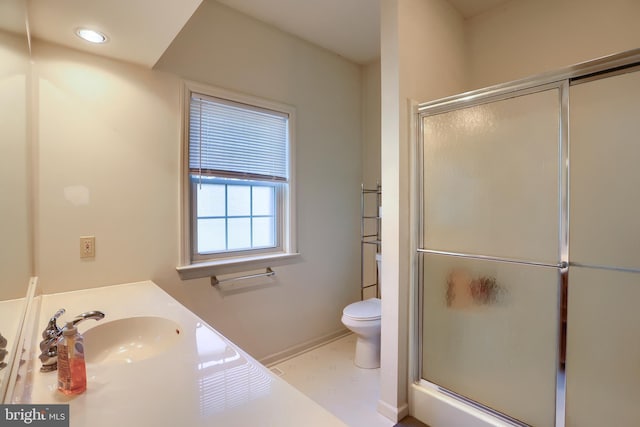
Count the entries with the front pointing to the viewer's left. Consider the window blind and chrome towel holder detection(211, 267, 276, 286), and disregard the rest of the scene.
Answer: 0

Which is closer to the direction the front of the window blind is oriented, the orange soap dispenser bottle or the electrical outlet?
the orange soap dispenser bottle

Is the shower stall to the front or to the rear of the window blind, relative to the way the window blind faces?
to the front

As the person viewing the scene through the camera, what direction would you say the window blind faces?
facing the viewer and to the right of the viewer

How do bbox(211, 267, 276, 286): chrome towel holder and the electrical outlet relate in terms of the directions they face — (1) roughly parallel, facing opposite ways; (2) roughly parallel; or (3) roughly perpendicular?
roughly parallel

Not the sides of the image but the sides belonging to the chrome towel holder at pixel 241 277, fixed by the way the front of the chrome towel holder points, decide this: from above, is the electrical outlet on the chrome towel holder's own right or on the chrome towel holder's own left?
on the chrome towel holder's own right

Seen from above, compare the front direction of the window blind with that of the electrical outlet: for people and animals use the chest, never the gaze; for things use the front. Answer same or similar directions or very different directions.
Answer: same or similar directions

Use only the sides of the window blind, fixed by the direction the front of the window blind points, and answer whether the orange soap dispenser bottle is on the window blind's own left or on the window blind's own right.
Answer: on the window blind's own right

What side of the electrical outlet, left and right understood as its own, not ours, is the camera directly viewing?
front

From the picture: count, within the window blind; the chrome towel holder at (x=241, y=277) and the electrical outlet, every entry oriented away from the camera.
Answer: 0

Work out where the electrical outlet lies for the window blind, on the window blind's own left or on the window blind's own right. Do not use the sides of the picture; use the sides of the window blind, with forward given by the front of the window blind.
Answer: on the window blind's own right

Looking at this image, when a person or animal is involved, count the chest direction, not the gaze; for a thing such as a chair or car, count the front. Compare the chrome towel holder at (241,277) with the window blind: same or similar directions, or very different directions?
same or similar directions
